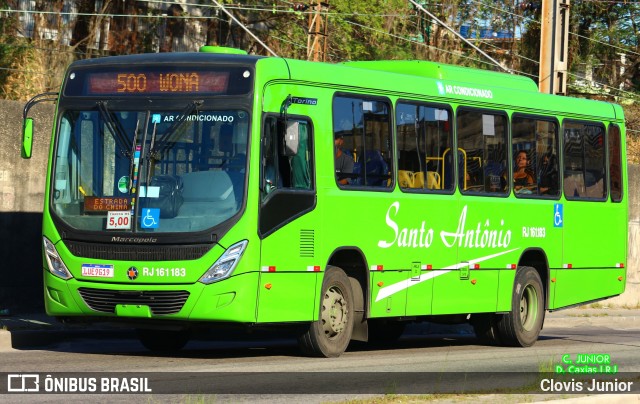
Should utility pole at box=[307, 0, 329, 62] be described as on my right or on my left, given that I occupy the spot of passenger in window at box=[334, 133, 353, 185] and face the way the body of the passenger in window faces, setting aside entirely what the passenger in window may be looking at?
on my right

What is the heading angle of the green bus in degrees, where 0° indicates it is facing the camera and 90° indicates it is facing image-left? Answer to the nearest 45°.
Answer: approximately 45°

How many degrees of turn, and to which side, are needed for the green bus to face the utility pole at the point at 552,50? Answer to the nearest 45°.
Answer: approximately 180°

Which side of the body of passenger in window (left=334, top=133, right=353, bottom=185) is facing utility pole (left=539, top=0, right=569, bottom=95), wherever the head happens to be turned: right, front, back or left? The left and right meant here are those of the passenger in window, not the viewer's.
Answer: back

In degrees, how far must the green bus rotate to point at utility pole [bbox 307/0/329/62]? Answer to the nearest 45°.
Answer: approximately 135° to its right
